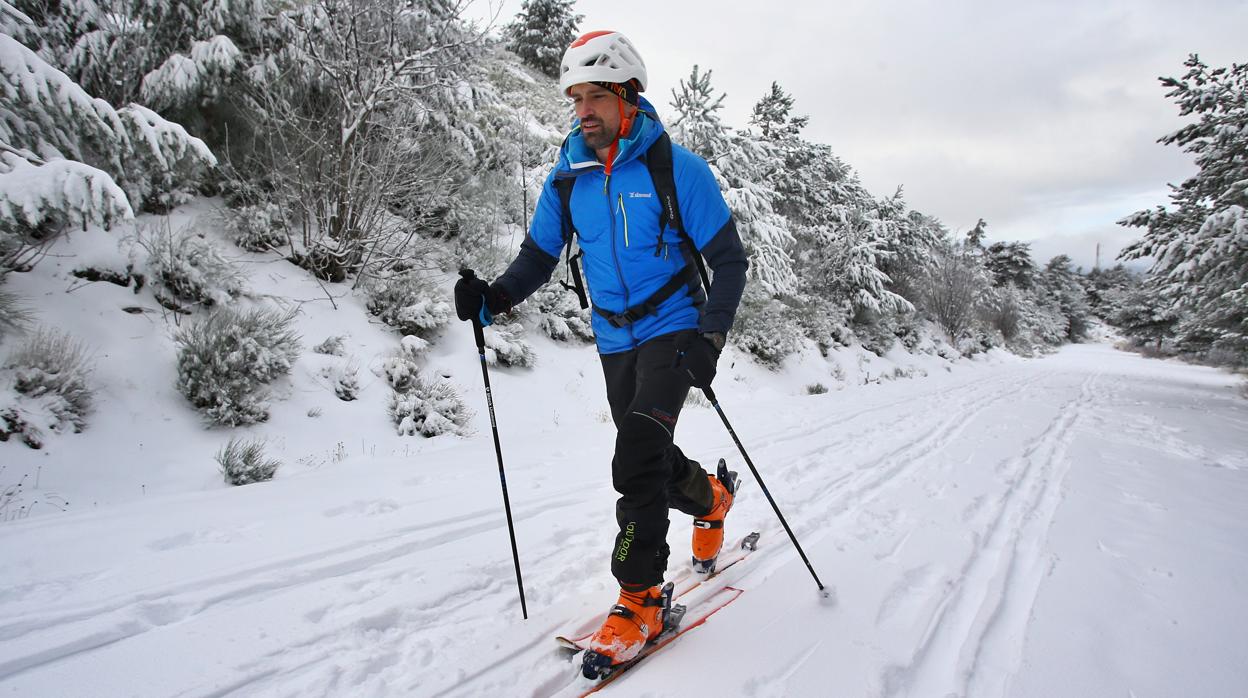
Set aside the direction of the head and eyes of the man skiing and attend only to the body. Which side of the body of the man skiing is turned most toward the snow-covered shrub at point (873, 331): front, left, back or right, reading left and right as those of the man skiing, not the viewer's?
back

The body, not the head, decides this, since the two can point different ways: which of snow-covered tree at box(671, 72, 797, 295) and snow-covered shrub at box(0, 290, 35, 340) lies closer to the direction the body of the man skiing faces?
the snow-covered shrub

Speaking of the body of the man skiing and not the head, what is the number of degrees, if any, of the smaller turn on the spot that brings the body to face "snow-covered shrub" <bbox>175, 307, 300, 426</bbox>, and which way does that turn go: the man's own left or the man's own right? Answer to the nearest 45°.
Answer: approximately 90° to the man's own right

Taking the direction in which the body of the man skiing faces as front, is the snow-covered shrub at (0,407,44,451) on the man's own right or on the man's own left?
on the man's own right

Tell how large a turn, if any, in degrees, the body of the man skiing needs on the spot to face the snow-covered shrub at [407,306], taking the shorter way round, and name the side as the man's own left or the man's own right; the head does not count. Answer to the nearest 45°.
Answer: approximately 90° to the man's own right

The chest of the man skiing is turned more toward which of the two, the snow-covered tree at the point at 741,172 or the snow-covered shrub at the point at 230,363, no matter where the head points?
the snow-covered shrub

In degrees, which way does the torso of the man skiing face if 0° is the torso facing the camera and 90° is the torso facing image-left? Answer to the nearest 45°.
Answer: approximately 45°

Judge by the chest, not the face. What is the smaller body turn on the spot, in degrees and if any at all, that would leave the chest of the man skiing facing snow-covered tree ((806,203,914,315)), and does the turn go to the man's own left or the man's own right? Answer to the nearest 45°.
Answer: approximately 180°

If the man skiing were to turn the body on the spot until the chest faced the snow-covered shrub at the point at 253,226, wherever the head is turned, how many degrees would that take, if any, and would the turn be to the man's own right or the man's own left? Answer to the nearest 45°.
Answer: approximately 90° to the man's own right

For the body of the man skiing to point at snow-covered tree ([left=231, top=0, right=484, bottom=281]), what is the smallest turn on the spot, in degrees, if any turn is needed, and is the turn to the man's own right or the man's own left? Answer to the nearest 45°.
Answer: approximately 90° to the man's own right
